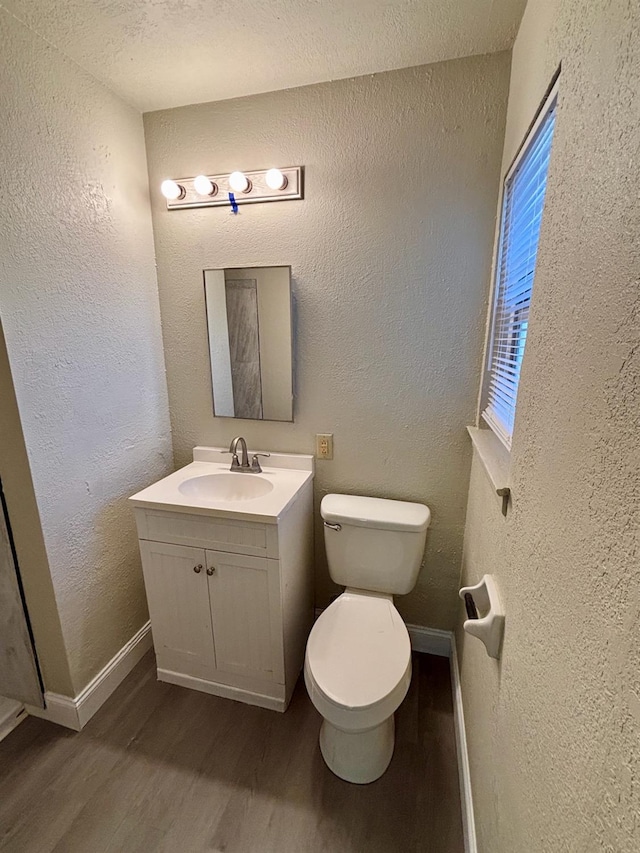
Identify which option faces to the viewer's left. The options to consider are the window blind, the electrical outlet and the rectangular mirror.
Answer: the window blind

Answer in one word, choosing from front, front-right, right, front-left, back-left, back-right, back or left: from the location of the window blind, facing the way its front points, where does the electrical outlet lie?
front

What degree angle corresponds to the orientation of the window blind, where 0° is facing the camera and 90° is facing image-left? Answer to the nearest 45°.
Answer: approximately 90°

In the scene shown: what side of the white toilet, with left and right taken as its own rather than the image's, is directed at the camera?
front

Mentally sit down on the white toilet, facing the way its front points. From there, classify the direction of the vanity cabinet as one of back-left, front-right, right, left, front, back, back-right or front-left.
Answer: right

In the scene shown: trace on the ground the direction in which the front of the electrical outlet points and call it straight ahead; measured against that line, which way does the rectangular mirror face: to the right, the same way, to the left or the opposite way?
the same way

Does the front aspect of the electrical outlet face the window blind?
no

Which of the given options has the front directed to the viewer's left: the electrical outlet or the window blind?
the window blind

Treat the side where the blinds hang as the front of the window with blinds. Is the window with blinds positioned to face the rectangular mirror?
yes

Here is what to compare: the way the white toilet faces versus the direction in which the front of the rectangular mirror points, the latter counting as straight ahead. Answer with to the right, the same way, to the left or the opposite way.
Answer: the same way
